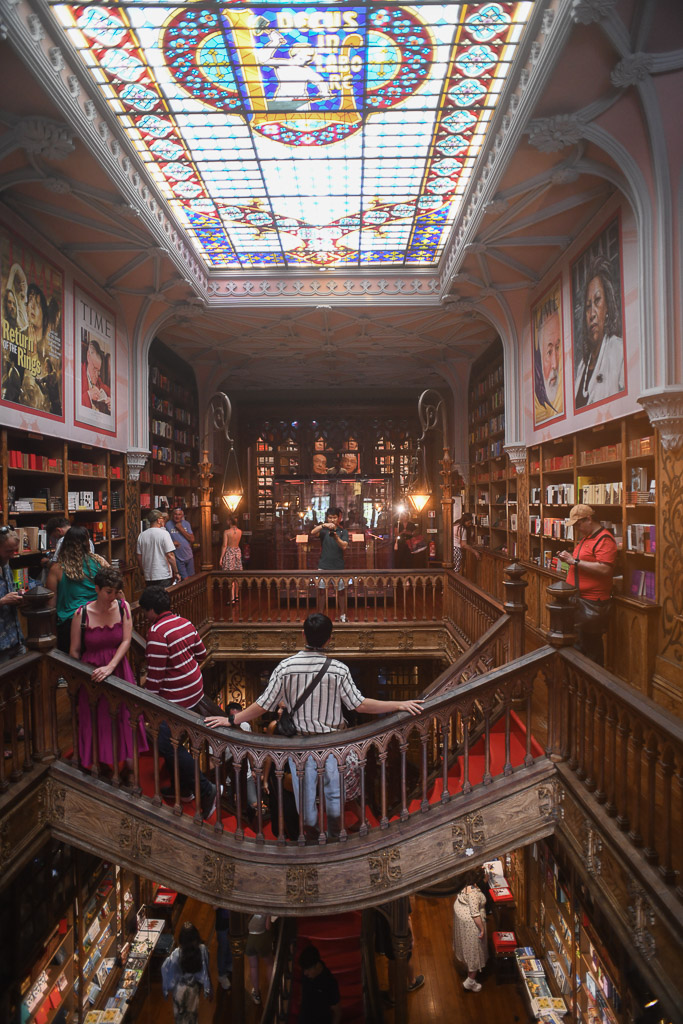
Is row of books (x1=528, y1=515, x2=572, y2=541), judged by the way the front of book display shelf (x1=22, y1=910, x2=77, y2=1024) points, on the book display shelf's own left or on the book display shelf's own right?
on the book display shelf's own left

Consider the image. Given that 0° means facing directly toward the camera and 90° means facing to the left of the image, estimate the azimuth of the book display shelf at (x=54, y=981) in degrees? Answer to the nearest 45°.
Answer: approximately 315°

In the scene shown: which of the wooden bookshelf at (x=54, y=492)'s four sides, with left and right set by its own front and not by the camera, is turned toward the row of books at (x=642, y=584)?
front

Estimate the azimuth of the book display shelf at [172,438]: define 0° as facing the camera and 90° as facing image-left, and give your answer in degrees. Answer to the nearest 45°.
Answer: approximately 315°

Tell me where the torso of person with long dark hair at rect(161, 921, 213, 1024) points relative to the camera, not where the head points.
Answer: away from the camera

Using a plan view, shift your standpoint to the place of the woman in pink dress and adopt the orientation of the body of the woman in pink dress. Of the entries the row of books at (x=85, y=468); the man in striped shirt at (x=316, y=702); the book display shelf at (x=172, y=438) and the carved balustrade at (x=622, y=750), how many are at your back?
2

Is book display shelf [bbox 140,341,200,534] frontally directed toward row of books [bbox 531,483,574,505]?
yes

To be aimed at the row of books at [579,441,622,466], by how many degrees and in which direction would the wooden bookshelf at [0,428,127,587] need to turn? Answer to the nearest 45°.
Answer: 0° — it already faces it

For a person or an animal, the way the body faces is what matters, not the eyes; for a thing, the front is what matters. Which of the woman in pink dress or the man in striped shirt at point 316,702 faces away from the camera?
the man in striped shirt

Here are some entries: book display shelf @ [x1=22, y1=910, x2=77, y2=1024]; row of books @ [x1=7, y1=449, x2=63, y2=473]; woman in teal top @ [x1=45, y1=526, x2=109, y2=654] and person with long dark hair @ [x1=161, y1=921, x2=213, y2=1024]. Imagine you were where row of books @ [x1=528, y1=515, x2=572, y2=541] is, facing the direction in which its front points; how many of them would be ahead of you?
4

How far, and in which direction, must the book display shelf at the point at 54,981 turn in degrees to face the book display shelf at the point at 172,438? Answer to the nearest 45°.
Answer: approximately 135° to its left

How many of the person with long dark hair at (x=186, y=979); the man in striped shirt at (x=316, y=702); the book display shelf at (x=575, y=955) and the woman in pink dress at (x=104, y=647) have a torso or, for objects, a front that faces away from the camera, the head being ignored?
2

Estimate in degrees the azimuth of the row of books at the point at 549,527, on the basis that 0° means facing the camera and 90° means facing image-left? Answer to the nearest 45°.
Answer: approximately 45°

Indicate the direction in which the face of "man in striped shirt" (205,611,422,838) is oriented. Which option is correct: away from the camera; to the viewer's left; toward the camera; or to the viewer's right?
away from the camera
